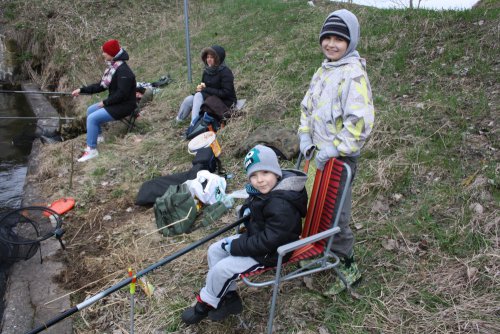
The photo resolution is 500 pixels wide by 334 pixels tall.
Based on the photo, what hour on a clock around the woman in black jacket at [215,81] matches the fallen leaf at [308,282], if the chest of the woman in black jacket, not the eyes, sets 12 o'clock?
The fallen leaf is roughly at 10 o'clock from the woman in black jacket.

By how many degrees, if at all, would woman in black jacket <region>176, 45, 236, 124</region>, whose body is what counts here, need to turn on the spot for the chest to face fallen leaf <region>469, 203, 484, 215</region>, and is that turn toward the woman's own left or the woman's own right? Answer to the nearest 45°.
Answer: approximately 90° to the woman's own left

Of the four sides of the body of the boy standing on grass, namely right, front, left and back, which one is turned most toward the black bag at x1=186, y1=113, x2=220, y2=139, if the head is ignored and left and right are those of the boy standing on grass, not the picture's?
right

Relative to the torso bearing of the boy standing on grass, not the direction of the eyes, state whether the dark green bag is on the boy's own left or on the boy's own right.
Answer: on the boy's own right

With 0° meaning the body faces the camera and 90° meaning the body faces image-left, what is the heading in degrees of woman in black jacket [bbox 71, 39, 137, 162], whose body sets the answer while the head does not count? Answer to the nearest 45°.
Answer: approximately 90°

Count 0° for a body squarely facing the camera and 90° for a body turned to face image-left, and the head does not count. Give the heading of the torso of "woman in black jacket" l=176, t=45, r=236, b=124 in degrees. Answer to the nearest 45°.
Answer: approximately 45°

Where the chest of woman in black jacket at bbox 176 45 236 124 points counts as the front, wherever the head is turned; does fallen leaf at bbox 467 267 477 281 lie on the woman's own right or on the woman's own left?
on the woman's own left

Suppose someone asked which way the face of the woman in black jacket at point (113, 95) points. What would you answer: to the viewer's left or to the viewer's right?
to the viewer's left

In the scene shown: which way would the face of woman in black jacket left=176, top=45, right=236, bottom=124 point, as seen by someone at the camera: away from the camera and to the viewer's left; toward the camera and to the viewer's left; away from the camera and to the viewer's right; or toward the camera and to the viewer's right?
toward the camera and to the viewer's left
